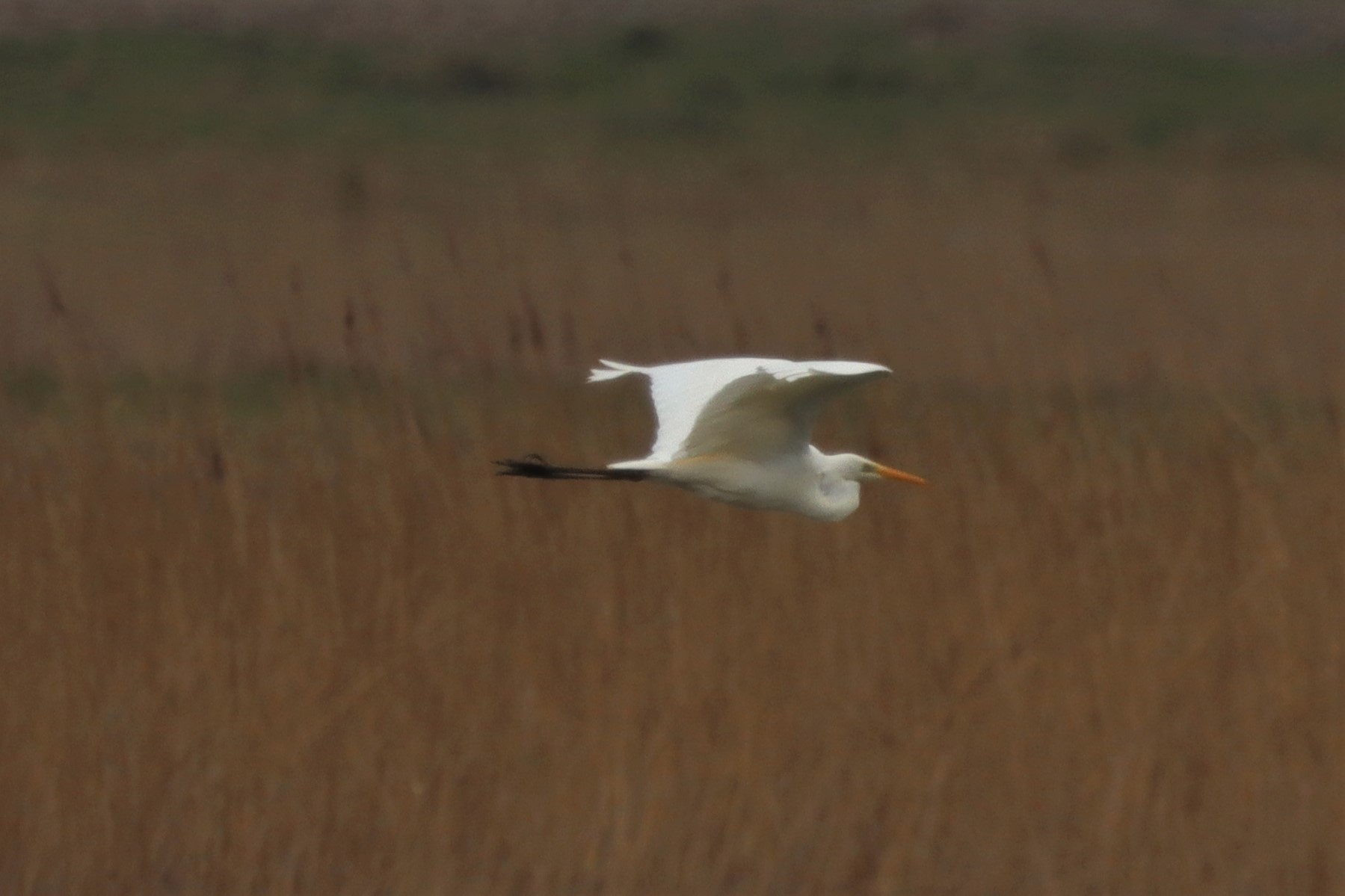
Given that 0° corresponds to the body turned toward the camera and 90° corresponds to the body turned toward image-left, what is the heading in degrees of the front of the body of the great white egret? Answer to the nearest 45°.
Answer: approximately 270°
